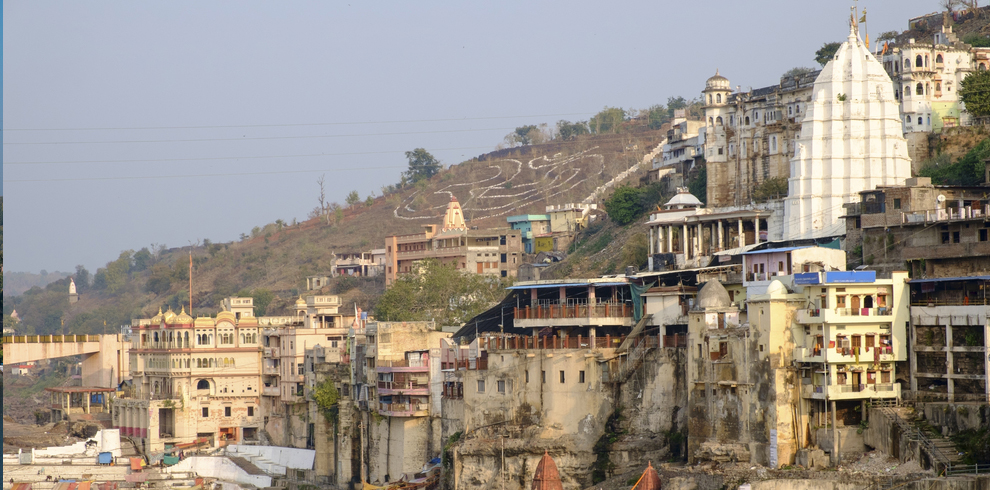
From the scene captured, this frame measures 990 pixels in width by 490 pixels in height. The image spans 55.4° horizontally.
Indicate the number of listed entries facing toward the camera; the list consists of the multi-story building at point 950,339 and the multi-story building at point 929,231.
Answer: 2

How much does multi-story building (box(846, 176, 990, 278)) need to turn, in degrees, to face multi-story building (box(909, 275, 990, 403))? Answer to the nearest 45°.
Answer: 0° — it already faces it

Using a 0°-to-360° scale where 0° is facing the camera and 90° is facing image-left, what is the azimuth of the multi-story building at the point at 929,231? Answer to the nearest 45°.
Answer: approximately 0°

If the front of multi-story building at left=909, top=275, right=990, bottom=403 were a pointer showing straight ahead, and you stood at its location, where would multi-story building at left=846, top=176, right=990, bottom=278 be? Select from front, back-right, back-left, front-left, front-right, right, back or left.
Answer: back

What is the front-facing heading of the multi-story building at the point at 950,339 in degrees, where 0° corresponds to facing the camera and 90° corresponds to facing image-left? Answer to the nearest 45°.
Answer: approximately 0°
